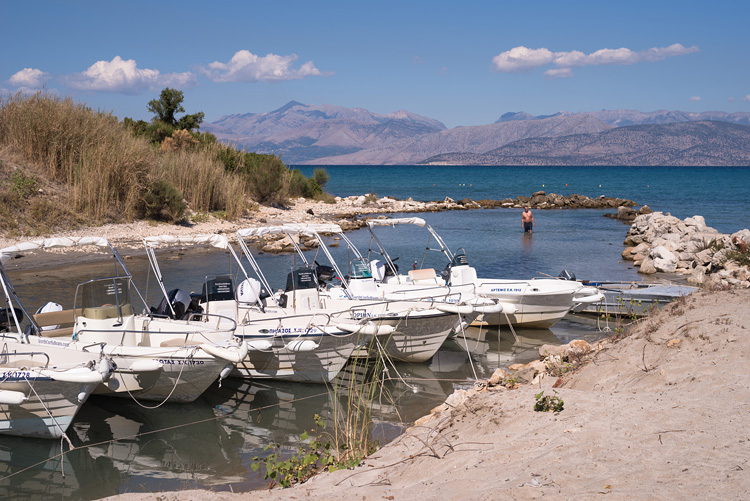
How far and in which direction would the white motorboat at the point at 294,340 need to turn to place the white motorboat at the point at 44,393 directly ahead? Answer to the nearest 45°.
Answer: approximately 90° to its right

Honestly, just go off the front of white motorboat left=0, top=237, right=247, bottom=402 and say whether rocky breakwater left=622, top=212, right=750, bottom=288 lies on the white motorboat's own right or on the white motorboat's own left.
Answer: on the white motorboat's own left

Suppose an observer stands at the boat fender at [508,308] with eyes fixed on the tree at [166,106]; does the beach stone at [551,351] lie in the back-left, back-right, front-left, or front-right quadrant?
back-left
